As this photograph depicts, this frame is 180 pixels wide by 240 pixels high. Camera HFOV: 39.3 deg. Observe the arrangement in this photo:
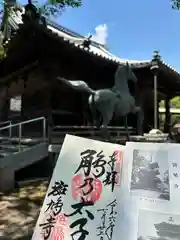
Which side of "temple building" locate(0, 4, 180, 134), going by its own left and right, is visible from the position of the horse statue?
front

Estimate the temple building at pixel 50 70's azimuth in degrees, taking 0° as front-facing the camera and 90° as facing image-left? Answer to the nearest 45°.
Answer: approximately 315°
